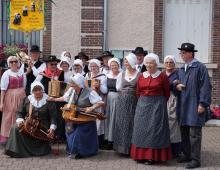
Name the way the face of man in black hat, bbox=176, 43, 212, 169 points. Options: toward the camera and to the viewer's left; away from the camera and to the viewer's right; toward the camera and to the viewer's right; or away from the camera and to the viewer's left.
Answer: toward the camera and to the viewer's left

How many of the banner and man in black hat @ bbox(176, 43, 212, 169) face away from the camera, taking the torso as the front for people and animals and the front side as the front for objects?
0

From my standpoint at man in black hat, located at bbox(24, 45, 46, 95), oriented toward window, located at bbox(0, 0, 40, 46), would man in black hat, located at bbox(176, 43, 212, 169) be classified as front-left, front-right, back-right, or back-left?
back-right

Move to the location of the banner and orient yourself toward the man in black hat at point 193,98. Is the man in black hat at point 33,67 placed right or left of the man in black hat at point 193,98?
right

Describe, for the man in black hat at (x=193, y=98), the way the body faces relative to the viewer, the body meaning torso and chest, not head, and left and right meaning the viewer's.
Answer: facing the viewer and to the left of the viewer

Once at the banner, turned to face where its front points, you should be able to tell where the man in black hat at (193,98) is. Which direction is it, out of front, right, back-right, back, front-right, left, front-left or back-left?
front-left

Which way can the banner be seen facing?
toward the camera

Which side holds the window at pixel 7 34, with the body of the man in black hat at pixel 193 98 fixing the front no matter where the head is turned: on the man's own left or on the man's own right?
on the man's own right

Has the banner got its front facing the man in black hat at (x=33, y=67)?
yes

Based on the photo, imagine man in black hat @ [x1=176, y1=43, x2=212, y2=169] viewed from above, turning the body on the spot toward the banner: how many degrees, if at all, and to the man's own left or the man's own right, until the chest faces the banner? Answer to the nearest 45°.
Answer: approximately 90° to the man's own right

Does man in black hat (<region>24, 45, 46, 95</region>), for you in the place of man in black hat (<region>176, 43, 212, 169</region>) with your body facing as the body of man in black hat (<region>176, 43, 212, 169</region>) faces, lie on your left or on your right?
on your right
